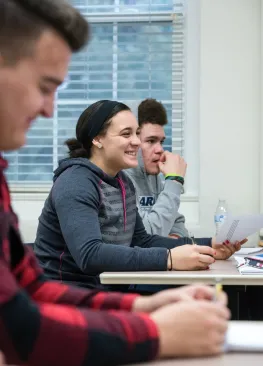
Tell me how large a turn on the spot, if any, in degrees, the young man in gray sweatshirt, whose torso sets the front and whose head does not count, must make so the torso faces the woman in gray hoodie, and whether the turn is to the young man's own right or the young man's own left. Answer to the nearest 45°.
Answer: approximately 45° to the young man's own right

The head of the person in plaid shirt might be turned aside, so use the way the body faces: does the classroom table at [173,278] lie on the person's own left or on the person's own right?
on the person's own left

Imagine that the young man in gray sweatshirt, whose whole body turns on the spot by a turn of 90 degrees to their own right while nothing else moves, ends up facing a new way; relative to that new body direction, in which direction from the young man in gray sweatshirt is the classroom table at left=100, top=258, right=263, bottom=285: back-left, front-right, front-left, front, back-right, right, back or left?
front-left

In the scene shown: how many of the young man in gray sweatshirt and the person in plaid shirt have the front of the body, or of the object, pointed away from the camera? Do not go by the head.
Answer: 0

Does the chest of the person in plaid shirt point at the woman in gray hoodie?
no

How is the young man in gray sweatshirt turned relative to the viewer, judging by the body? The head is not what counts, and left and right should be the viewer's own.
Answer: facing the viewer and to the right of the viewer

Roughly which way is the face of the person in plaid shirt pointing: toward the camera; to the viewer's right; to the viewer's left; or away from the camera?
to the viewer's right

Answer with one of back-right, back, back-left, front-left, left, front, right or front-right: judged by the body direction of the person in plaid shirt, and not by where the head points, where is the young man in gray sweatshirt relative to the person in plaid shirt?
left

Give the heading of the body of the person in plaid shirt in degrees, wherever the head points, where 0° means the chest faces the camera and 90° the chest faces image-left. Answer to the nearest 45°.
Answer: approximately 270°
